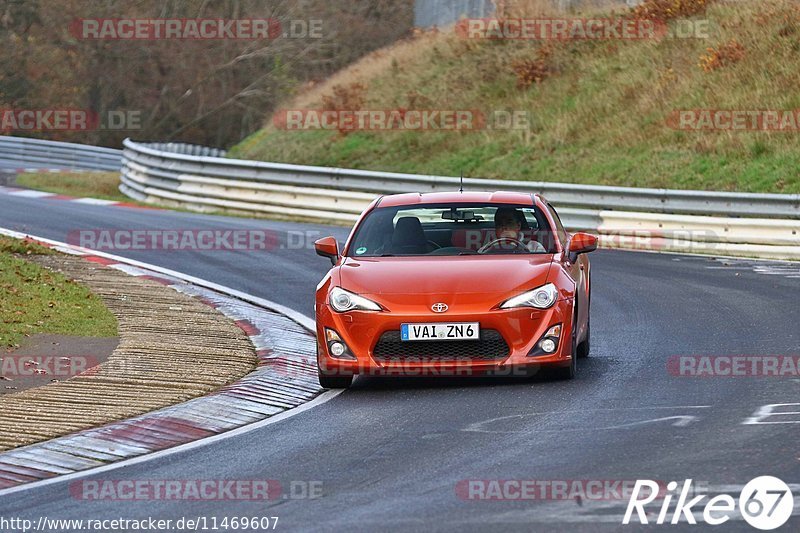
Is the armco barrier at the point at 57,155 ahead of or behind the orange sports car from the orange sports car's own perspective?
behind

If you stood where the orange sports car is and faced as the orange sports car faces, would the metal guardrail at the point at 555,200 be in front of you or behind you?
behind

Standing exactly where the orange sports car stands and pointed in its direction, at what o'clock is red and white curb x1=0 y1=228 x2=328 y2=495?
The red and white curb is roughly at 2 o'clock from the orange sports car.

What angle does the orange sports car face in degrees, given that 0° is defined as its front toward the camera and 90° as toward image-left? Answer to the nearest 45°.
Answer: approximately 0°
